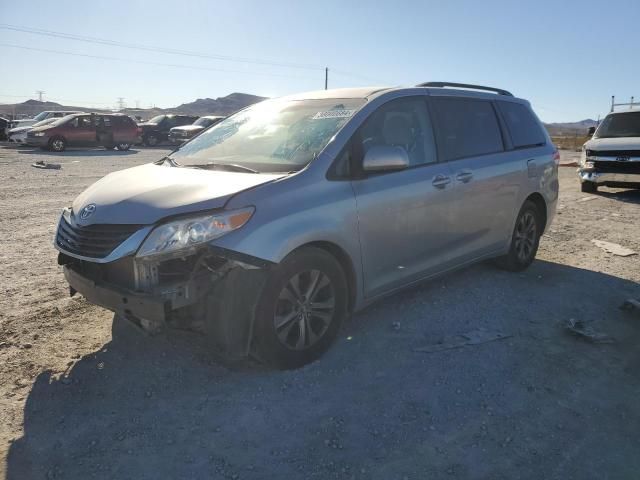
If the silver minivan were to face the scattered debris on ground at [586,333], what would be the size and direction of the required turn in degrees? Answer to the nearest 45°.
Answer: approximately 135° to its left

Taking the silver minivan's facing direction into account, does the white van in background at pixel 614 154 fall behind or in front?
behind

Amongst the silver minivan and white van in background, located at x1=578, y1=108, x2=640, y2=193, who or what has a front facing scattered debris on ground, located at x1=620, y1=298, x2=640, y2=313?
the white van in background

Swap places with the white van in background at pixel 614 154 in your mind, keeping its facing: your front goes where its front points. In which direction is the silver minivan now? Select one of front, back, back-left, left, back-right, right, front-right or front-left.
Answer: front

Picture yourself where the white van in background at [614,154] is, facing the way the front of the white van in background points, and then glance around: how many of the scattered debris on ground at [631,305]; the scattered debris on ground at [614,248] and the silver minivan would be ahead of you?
3

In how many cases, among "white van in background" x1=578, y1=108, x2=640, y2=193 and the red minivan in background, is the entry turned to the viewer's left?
1

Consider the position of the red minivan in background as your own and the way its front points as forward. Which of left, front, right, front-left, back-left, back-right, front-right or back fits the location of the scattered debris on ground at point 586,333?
left

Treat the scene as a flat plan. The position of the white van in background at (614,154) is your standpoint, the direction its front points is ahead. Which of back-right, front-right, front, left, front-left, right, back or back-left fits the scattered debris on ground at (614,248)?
front

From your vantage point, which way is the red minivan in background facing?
to the viewer's left

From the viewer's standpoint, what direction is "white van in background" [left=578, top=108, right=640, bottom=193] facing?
toward the camera

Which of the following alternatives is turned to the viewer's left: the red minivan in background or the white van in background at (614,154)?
the red minivan in background

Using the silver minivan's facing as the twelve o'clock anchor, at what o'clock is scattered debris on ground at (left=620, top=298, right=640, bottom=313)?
The scattered debris on ground is roughly at 7 o'clock from the silver minivan.

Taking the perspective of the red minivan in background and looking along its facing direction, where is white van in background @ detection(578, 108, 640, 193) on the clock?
The white van in background is roughly at 8 o'clock from the red minivan in background.

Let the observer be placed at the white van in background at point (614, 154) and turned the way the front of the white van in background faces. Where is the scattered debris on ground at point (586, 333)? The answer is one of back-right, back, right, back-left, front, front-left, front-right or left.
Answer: front

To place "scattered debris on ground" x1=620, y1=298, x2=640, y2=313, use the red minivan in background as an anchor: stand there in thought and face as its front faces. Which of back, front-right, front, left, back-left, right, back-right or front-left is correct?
left

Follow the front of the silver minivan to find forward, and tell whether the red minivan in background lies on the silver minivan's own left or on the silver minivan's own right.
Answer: on the silver minivan's own right

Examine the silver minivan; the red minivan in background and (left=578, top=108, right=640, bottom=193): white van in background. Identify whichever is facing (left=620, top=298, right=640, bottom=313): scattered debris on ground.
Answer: the white van in background
